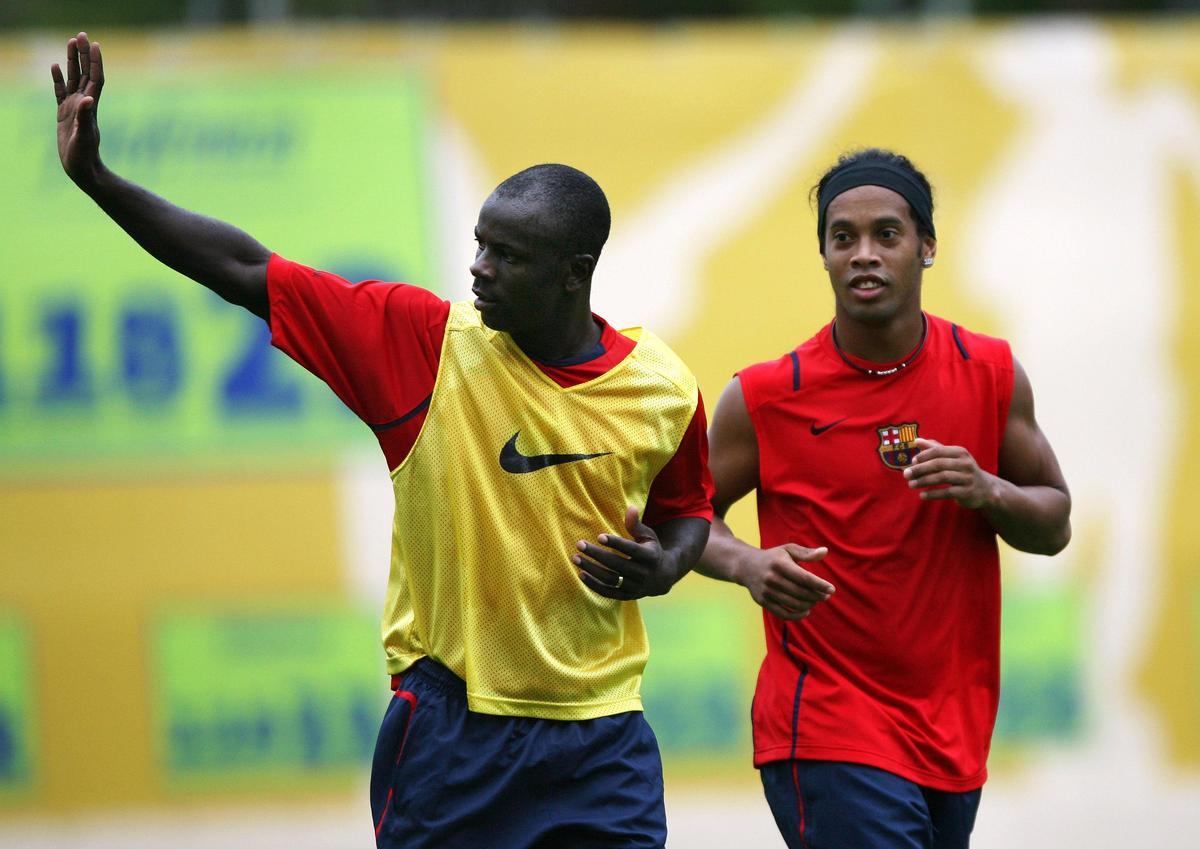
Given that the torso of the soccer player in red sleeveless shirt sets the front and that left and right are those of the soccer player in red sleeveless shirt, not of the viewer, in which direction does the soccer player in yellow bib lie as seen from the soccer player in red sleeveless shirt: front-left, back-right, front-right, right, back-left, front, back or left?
front-right

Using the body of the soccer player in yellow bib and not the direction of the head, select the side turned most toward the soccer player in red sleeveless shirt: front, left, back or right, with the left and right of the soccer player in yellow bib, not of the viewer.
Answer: left

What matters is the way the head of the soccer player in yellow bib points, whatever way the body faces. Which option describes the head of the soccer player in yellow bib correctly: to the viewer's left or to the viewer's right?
to the viewer's left

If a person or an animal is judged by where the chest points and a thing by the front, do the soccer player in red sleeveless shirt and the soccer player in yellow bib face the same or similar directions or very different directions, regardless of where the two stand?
same or similar directions

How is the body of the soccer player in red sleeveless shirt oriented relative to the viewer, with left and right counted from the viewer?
facing the viewer

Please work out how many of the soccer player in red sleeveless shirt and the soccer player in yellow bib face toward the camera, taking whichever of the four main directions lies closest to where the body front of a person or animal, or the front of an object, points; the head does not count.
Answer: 2
